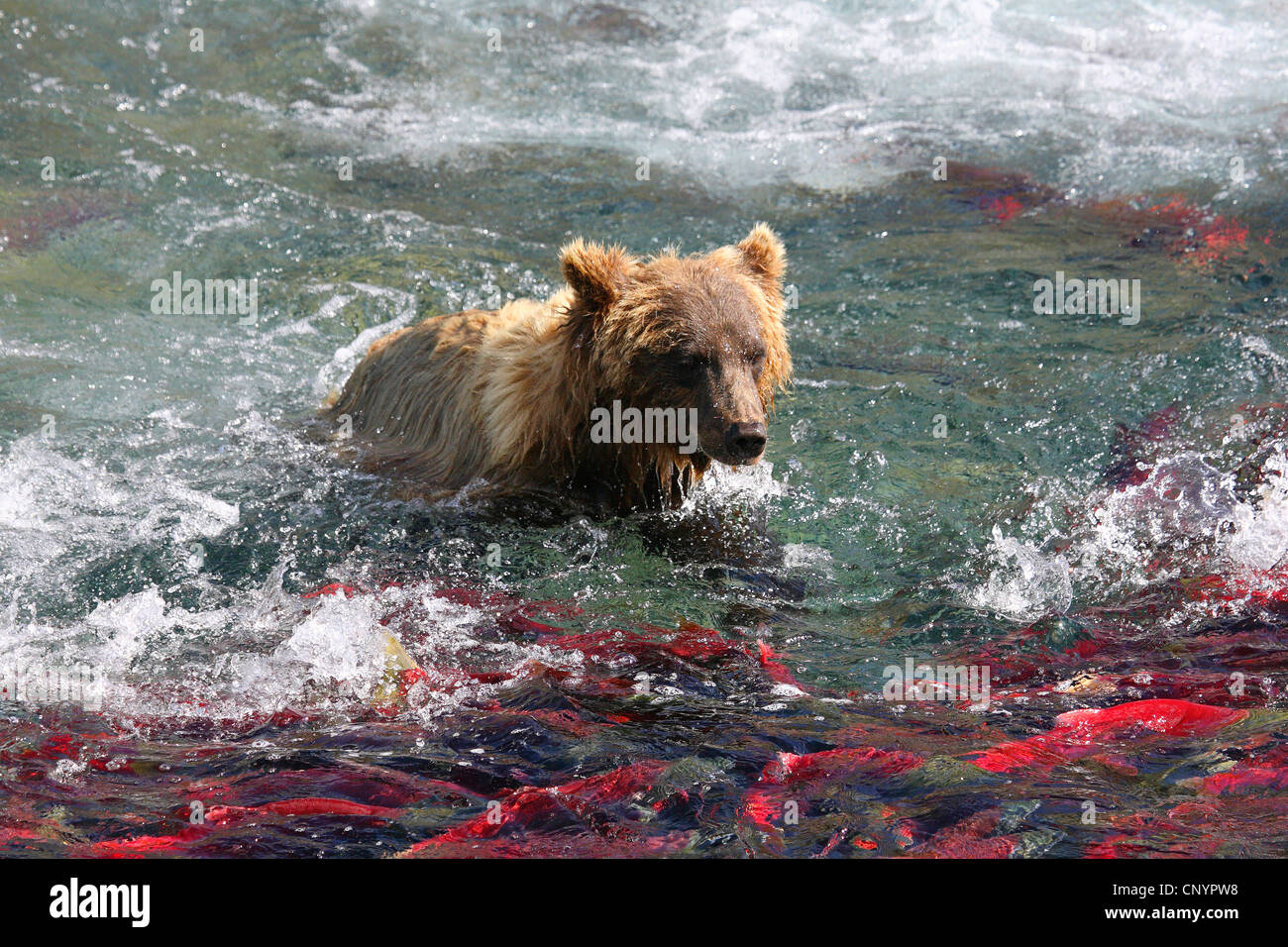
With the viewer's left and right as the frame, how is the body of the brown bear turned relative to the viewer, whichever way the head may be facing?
facing the viewer and to the right of the viewer
